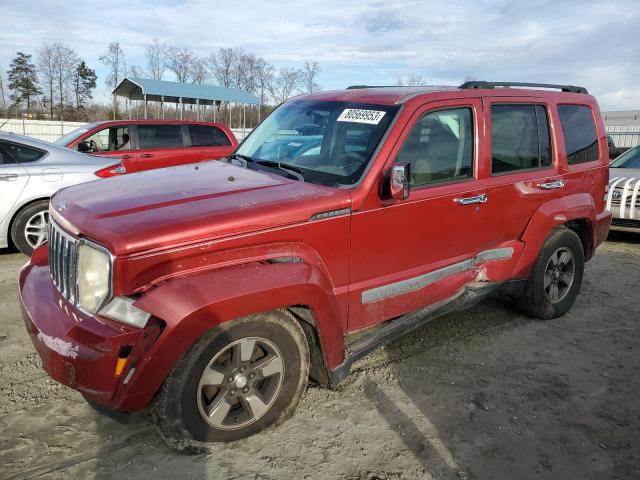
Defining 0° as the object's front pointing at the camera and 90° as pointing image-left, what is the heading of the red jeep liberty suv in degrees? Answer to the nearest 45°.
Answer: approximately 45°

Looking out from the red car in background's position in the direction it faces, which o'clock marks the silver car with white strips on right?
The silver car with white strips on right is roughly at 7 o'clock from the red car in background.

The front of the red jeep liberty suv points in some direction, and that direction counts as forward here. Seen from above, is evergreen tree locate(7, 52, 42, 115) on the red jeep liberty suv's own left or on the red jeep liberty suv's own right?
on the red jeep liberty suv's own right

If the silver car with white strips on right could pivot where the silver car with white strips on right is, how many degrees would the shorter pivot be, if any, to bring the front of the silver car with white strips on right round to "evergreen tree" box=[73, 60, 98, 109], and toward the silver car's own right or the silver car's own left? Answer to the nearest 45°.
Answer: approximately 90° to the silver car's own right

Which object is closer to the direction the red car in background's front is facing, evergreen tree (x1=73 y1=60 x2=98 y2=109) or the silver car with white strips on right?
the evergreen tree

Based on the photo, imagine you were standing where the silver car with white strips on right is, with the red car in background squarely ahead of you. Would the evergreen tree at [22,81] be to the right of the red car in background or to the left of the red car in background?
right

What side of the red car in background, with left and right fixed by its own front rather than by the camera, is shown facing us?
left

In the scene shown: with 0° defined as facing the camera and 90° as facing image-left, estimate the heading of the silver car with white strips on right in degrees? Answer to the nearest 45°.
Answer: approximately 45°

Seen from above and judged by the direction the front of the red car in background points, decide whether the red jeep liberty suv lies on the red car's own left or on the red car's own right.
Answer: on the red car's own left

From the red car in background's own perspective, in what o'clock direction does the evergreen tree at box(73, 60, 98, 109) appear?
The evergreen tree is roughly at 3 o'clock from the red car in background.

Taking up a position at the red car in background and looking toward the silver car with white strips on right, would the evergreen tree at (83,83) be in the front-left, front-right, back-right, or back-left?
back-left

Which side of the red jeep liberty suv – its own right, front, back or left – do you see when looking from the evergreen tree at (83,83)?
right
